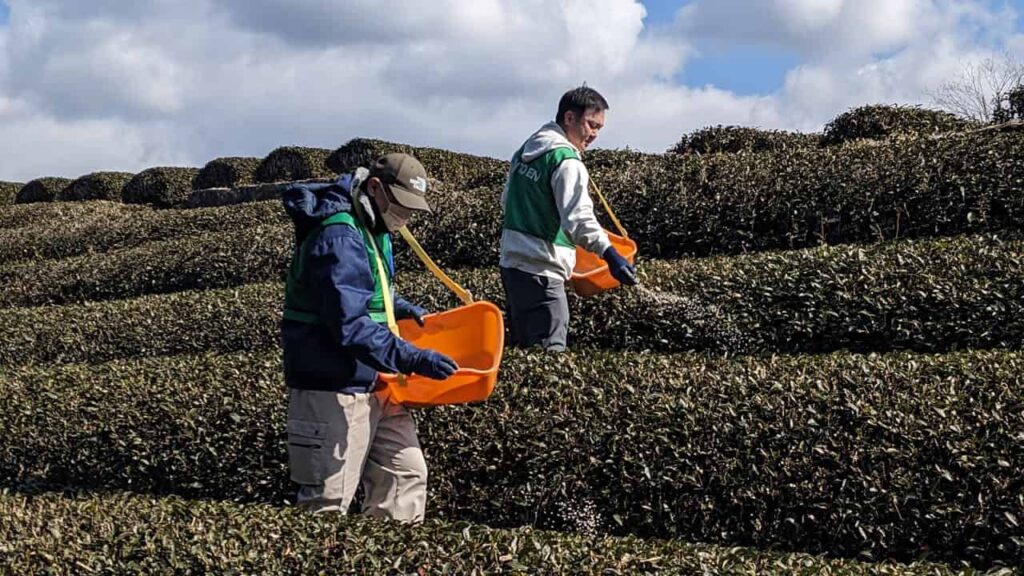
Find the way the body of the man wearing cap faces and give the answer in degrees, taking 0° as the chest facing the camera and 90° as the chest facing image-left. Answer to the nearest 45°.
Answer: approximately 270°

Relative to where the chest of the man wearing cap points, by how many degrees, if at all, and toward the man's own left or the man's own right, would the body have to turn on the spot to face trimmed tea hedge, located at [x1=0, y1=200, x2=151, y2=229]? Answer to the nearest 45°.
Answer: approximately 90° to the man's own left

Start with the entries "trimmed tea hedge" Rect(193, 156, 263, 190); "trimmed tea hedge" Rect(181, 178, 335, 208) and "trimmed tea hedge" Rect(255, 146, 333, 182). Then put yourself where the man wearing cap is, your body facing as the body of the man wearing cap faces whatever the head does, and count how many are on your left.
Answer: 3

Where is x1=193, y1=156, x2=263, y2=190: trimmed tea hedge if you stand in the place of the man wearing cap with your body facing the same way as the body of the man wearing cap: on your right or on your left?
on your left

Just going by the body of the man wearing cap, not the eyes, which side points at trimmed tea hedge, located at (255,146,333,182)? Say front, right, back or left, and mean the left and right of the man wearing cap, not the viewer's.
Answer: left

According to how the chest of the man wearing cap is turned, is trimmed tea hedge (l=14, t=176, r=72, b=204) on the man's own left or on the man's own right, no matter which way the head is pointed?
on the man's own left

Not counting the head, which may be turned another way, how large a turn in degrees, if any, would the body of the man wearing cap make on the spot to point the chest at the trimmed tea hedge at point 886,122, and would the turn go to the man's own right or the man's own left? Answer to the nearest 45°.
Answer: approximately 45° to the man's own left

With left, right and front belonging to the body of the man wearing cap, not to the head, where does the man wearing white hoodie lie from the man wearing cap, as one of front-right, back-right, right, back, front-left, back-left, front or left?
front-left

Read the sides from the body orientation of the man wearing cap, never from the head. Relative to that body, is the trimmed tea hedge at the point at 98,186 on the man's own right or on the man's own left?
on the man's own left

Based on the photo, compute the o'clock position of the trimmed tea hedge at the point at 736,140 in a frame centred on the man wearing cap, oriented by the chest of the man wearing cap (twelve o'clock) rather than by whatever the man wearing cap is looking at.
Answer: The trimmed tea hedge is roughly at 10 o'clock from the man wearing cap.
